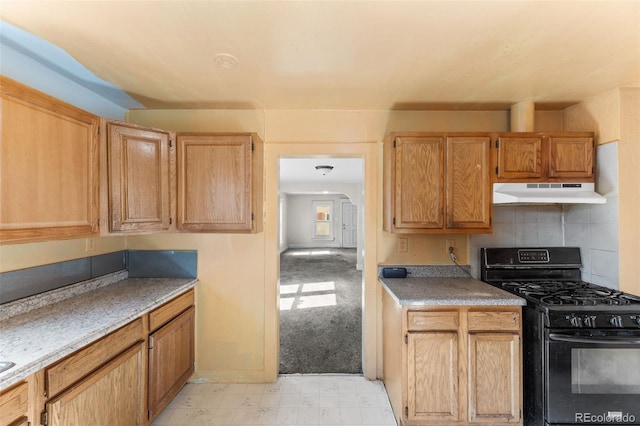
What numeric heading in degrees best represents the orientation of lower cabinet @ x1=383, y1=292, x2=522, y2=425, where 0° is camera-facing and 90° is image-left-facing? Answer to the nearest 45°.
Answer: approximately 0°

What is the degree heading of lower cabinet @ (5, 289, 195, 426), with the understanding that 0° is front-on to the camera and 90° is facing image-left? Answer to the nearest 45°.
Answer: approximately 315°

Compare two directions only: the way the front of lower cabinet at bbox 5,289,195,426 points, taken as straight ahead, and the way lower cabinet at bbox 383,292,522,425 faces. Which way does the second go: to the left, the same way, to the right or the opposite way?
to the right

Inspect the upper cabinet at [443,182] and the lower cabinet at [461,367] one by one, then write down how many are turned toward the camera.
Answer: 2

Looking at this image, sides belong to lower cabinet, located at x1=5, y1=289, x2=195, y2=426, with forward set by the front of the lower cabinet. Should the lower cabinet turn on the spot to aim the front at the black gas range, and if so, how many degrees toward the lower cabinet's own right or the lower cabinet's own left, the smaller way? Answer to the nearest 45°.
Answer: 0° — it already faces it

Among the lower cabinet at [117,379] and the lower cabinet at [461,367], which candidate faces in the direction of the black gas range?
the lower cabinet at [117,379]

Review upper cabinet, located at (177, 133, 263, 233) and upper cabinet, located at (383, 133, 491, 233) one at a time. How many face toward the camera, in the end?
2

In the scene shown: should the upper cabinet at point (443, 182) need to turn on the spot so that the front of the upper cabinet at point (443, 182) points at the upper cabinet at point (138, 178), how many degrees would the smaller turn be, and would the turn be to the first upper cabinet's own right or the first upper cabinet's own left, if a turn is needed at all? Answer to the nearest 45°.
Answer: approximately 45° to the first upper cabinet's own right

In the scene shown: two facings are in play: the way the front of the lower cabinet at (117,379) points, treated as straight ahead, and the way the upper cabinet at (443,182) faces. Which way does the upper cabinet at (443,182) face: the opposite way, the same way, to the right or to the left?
to the right

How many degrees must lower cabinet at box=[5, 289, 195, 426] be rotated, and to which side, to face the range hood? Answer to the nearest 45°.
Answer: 0° — it already faces it

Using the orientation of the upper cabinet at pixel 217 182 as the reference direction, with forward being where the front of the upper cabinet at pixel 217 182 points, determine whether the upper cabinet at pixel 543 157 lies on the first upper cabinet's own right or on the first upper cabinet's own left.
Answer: on the first upper cabinet's own left
